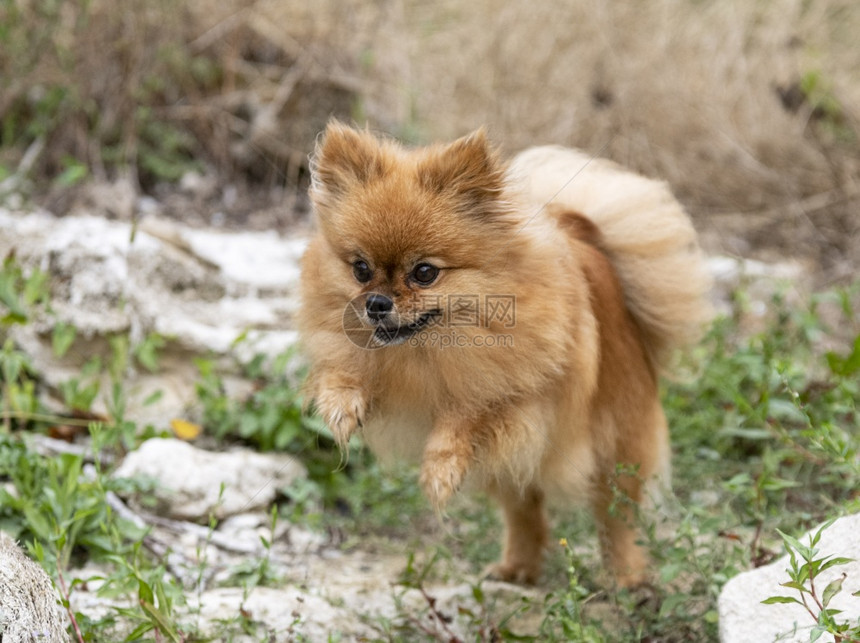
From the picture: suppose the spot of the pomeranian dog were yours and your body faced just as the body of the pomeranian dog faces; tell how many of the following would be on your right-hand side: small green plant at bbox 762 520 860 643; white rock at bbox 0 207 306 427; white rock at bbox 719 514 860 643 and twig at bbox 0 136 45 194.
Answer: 2

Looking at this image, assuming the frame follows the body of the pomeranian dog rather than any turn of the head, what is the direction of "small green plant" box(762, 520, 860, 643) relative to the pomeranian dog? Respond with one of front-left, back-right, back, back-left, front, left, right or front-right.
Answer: left

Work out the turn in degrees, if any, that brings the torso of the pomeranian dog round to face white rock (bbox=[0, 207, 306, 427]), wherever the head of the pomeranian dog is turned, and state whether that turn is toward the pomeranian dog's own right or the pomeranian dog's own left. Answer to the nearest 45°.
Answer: approximately 90° to the pomeranian dog's own right

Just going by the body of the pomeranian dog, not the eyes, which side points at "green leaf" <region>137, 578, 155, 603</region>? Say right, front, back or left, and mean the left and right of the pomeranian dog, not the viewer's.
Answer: front

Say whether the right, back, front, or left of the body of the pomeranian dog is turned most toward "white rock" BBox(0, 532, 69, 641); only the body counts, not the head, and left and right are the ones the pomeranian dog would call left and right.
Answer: front

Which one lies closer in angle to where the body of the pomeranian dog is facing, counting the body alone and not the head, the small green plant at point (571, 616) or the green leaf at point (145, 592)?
the green leaf

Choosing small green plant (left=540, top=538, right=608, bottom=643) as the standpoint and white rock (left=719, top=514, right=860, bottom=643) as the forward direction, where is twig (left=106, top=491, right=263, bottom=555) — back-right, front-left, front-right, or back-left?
back-left

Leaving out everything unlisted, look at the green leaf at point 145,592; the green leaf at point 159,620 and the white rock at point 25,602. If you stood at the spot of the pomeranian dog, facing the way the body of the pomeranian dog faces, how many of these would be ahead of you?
3

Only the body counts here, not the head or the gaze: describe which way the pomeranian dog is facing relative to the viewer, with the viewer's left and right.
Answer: facing the viewer and to the left of the viewer

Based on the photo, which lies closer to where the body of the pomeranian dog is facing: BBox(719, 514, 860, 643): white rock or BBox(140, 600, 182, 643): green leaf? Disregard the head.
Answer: the green leaf

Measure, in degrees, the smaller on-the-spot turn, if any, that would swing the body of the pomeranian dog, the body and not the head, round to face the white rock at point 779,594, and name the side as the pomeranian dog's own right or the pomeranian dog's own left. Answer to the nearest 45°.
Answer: approximately 90° to the pomeranian dog's own left

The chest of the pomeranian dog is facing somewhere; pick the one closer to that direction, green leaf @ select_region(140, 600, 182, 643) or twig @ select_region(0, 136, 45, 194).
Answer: the green leaf
